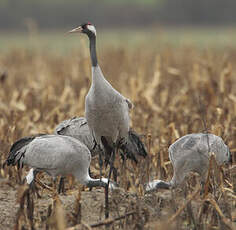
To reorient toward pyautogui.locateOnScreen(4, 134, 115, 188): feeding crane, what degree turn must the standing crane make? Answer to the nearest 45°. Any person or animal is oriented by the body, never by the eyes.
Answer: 0° — it already faces it

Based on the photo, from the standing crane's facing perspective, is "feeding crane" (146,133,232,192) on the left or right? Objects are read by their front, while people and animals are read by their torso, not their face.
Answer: on its left

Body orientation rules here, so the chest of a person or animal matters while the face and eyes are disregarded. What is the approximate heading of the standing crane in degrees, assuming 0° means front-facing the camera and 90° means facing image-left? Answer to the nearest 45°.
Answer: approximately 45°
